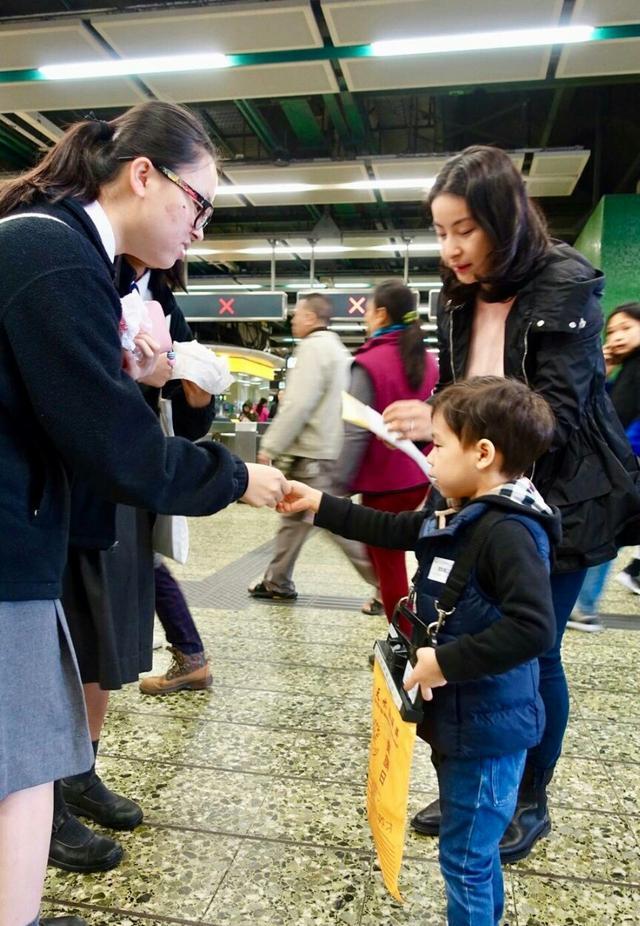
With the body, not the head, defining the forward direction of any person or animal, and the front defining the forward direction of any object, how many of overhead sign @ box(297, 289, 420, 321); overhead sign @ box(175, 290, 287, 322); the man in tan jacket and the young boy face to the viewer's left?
2

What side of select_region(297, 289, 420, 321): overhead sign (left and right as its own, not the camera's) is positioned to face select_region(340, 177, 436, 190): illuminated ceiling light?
front

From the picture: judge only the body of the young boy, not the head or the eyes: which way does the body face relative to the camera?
to the viewer's left

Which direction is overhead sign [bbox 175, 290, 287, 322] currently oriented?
toward the camera

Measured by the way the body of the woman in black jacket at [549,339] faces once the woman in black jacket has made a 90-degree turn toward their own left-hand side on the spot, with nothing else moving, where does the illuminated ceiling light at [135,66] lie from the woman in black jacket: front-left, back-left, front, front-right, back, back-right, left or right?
back

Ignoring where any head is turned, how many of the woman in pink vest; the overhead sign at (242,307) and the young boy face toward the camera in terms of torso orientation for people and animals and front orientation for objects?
1

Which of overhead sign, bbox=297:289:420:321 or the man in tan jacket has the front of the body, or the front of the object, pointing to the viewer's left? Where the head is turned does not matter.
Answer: the man in tan jacket

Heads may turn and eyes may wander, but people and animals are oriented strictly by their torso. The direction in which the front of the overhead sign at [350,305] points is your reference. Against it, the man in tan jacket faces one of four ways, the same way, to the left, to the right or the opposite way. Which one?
to the right

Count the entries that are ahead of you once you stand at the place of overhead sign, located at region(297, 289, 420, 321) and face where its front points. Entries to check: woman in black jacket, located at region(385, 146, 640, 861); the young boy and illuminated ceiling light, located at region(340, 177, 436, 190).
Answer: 3

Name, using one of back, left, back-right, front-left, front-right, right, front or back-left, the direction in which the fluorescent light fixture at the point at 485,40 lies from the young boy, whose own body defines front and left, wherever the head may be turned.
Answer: right

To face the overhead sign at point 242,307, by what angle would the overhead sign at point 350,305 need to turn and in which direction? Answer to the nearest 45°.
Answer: approximately 135° to its right

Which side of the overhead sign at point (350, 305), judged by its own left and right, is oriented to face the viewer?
front

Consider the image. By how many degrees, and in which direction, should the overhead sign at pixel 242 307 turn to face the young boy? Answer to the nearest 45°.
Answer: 0° — it already faces them

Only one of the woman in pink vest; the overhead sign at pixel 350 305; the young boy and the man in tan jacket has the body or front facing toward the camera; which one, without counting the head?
the overhead sign

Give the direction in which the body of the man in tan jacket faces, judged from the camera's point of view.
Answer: to the viewer's left

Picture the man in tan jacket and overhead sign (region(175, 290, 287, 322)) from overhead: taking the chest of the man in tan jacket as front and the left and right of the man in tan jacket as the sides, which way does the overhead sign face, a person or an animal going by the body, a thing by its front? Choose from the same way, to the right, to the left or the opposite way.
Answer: to the left

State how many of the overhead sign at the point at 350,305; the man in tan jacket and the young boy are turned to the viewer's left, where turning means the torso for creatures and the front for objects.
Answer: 2

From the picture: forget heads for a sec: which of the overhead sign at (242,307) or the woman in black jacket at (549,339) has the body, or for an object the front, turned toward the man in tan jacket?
the overhead sign

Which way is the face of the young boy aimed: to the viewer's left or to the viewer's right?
to the viewer's left

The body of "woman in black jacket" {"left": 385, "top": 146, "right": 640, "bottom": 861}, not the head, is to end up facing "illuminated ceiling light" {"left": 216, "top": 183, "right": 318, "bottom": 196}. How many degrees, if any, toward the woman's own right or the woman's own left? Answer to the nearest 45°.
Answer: approximately 90° to the woman's own right
